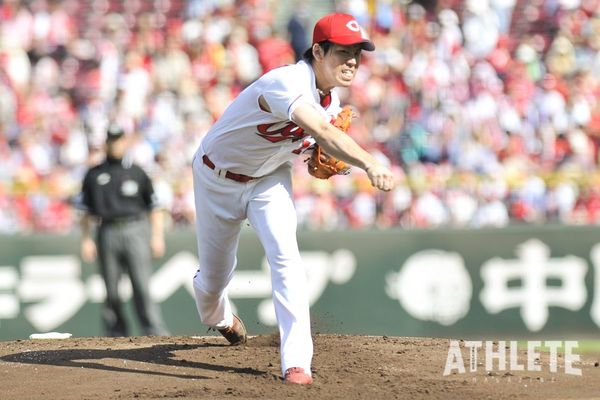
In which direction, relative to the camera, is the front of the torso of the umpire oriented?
toward the camera
